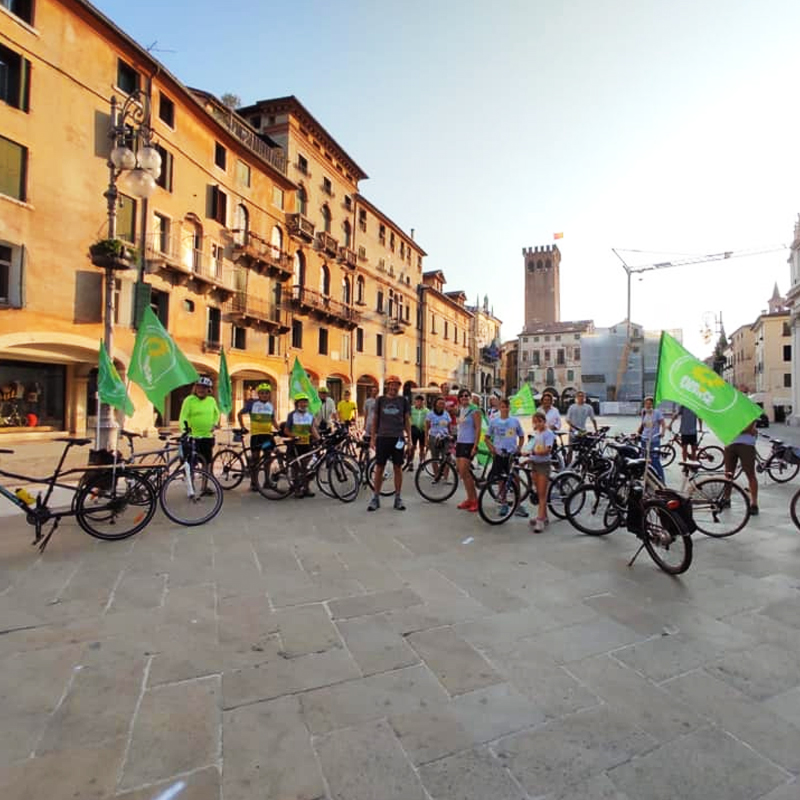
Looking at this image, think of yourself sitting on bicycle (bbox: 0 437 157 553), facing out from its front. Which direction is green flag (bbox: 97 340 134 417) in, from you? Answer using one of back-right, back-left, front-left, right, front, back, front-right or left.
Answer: right

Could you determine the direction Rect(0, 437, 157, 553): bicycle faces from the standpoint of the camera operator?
facing to the left of the viewer

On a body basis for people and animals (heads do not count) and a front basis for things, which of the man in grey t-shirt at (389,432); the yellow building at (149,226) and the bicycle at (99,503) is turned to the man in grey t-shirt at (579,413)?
the yellow building

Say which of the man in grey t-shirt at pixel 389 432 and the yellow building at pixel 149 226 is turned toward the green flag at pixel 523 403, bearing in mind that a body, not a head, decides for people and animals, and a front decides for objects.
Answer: the yellow building

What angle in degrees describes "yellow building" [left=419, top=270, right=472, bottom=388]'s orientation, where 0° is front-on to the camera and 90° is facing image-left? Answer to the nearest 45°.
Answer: approximately 315°

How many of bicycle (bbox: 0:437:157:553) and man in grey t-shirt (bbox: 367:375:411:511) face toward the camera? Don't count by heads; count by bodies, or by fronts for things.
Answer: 1

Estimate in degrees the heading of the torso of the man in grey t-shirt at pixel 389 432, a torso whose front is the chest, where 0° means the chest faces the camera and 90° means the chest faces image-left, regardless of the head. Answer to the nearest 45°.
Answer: approximately 0°
